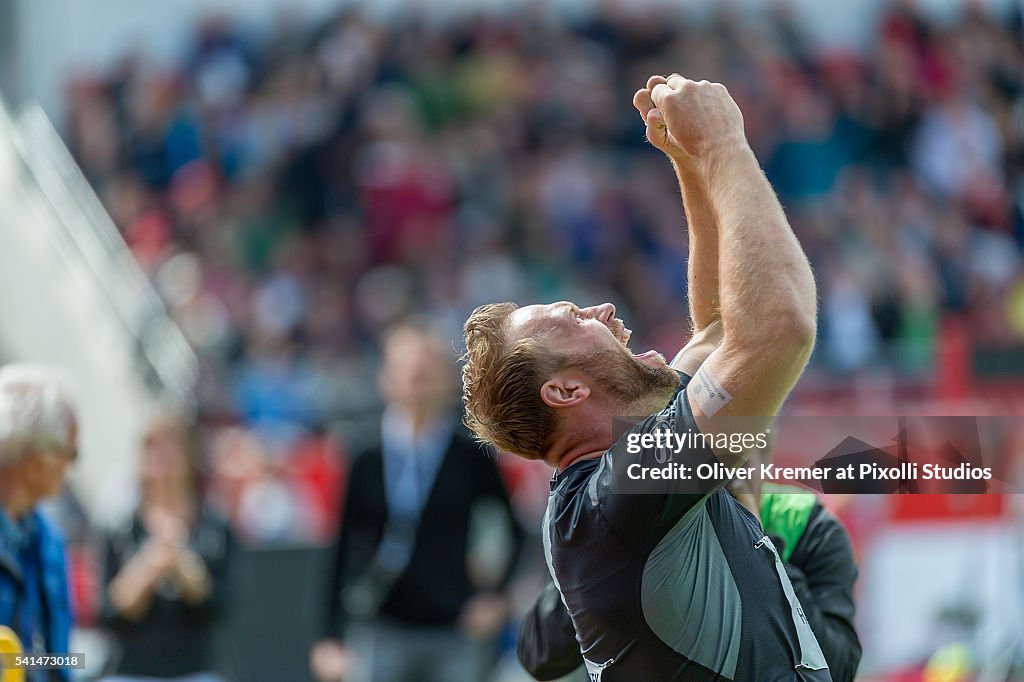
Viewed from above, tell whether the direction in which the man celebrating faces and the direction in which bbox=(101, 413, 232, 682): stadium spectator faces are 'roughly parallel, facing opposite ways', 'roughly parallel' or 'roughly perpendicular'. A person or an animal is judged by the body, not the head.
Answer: roughly perpendicular

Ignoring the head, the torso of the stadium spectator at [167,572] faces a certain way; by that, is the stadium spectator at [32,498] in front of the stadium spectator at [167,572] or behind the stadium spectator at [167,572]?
in front

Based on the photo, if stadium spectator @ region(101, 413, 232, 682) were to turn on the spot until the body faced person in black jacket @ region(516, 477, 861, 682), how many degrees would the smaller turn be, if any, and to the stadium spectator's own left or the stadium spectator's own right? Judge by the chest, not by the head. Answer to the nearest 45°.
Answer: approximately 45° to the stadium spectator's own left

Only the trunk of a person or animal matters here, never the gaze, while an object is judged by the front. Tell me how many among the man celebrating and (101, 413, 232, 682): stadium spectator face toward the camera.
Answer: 1

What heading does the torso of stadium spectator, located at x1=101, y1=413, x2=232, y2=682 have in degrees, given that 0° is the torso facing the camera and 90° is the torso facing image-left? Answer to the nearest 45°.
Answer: approximately 0°

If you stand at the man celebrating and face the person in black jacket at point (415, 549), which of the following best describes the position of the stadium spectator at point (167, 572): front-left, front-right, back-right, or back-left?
front-left
